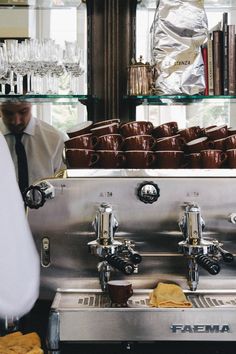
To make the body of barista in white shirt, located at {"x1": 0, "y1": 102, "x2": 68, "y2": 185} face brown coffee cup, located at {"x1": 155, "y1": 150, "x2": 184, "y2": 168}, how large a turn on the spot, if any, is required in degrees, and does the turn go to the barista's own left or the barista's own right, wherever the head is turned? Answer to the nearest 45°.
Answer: approximately 45° to the barista's own left

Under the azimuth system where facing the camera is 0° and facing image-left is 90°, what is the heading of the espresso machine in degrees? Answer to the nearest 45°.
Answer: approximately 0°

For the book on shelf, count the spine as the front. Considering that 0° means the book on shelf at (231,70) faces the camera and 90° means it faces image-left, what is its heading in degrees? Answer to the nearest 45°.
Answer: approximately 0°

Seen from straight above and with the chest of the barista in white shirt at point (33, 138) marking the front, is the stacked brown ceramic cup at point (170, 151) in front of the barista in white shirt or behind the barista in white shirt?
in front
